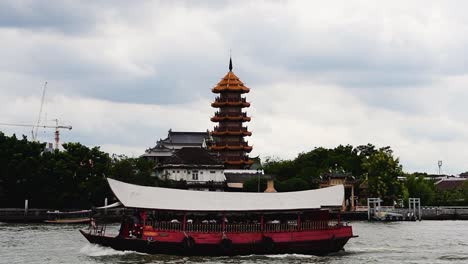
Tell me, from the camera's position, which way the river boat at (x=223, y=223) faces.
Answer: facing to the left of the viewer
